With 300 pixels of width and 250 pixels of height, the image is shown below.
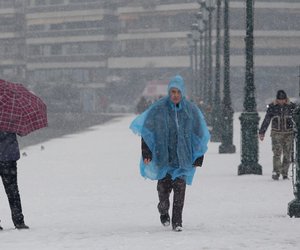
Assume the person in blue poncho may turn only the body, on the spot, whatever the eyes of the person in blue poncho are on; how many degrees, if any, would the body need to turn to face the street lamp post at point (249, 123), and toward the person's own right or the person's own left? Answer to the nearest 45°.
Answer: approximately 180°

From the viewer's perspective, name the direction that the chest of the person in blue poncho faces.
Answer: toward the camera

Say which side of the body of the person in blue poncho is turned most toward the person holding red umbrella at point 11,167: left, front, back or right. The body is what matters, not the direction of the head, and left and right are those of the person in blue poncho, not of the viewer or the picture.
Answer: right

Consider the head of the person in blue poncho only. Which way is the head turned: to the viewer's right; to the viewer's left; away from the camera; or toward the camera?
toward the camera

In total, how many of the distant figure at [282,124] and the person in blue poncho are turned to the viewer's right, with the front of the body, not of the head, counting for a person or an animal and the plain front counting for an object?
0

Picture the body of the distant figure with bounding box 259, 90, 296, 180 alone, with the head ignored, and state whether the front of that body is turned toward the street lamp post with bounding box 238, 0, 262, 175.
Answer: no

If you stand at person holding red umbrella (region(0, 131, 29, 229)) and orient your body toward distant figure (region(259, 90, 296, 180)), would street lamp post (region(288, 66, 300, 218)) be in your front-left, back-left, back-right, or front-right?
front-right

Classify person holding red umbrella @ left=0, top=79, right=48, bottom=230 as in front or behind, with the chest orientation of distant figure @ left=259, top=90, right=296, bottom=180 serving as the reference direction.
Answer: in front

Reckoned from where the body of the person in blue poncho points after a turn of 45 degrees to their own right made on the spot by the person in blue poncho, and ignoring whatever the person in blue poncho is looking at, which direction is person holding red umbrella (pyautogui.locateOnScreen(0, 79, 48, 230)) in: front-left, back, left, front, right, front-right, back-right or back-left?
front-right

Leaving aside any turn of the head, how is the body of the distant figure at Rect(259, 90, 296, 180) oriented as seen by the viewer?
toward the camera
